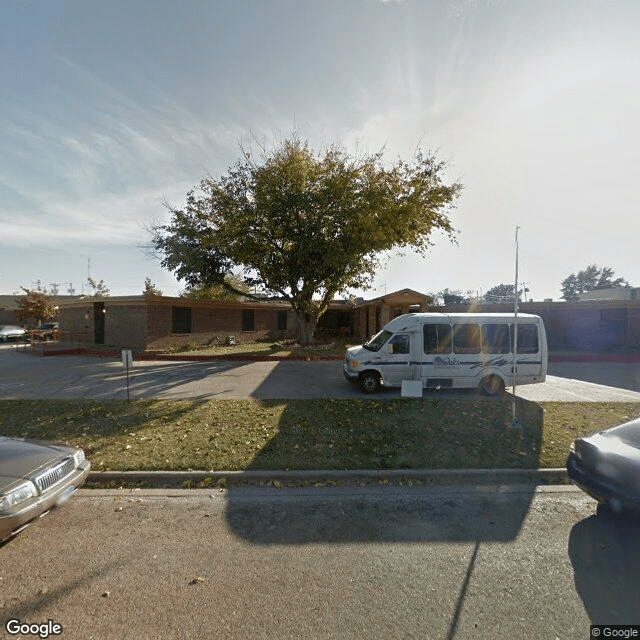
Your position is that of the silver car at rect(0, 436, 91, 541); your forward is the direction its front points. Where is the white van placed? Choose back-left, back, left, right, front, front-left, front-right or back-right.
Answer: front-left

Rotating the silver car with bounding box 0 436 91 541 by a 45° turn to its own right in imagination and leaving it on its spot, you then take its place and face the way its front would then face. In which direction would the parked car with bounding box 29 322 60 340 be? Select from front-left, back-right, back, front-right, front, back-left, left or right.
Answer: back

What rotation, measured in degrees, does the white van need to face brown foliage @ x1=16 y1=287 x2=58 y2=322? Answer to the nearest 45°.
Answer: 0° — it already faces it

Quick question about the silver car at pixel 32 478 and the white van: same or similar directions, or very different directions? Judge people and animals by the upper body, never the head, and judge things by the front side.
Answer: very different directions

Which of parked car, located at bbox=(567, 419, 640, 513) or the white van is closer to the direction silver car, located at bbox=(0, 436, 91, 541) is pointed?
the parked car

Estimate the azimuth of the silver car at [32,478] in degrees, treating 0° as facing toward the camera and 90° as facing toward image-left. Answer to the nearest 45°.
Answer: approximately 315°

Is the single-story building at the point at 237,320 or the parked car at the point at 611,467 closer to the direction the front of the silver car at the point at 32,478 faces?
the parked car

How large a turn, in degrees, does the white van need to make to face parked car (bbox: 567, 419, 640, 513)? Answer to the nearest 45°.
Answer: approximately 90° to its left

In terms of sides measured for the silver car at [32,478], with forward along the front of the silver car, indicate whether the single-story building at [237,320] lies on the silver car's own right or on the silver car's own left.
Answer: on the silver car's own left

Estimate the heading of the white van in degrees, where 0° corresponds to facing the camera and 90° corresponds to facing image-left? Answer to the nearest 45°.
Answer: approximately 90°

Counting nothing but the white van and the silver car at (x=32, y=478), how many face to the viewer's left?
1

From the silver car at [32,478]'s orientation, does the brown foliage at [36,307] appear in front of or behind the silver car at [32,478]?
behind

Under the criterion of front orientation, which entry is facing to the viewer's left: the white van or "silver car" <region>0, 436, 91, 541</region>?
the white van
